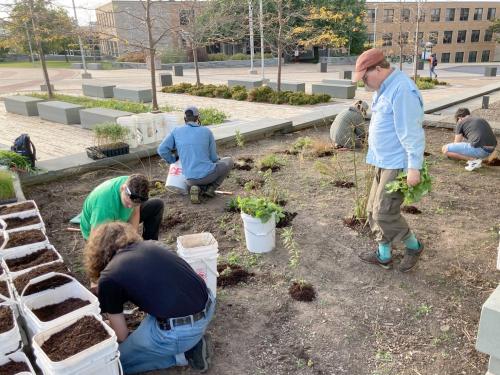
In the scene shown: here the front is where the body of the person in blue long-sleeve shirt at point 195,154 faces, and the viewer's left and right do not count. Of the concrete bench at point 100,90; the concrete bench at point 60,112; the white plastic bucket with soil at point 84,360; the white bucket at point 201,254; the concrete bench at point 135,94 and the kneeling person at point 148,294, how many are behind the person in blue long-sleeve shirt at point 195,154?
3

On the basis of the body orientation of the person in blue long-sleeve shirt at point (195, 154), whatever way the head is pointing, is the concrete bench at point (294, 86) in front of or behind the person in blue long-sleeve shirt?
in front

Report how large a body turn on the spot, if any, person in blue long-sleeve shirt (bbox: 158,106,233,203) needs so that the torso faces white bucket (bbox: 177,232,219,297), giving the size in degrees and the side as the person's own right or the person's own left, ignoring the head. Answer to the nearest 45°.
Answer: approximately 180°

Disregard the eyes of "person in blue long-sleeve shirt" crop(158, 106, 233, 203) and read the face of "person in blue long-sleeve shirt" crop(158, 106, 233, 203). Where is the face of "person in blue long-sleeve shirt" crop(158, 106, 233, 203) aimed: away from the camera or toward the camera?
away from the camera

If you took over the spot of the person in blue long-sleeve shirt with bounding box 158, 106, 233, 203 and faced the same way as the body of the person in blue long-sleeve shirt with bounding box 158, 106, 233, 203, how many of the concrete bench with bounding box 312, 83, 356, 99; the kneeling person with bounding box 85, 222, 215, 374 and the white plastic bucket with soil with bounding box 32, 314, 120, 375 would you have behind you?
2

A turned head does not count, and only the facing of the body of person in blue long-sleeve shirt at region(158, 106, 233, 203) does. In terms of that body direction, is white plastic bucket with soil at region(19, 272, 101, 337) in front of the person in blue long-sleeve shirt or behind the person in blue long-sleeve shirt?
behind

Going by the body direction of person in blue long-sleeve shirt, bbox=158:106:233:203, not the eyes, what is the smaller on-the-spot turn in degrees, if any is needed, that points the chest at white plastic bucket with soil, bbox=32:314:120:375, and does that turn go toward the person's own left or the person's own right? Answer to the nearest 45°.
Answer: approximately 180°

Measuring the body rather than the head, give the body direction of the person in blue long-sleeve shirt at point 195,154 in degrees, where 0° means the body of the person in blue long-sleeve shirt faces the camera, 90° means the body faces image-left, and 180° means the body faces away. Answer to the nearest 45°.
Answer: approximately 180°

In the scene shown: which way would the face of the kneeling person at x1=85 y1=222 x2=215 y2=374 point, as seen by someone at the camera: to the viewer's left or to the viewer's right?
to the viewer's left

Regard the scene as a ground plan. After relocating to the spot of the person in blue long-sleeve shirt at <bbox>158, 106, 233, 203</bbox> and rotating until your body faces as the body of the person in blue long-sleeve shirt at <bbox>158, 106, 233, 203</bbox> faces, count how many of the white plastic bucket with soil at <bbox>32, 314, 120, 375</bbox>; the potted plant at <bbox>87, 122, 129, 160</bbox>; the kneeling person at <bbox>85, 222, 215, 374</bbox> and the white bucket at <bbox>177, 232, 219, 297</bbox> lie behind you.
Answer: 3

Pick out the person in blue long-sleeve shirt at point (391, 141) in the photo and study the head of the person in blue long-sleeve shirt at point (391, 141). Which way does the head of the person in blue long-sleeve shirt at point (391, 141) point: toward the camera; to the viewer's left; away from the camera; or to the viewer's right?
to the viewer's left

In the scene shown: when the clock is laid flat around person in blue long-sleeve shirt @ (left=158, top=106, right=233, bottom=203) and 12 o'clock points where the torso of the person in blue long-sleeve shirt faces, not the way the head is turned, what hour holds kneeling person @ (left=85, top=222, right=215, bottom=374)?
The kneeling person is roughly at 6 o'clock from the person in blue long-sleeve shirt.

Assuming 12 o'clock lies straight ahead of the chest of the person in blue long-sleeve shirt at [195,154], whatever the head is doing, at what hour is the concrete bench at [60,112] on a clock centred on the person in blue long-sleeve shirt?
The concrete bench is roughly at 11 o'clock from the person in blue long-sleeve shirt.

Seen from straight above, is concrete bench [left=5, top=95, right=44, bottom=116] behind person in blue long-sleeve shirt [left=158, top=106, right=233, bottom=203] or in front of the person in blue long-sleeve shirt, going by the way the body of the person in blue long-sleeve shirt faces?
in front

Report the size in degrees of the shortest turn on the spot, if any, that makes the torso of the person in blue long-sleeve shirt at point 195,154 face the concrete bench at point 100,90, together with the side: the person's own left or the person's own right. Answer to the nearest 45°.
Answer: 0° — they already face it

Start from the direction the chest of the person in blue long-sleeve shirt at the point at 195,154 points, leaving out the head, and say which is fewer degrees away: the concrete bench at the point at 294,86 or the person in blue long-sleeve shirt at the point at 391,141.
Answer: the concrete bench

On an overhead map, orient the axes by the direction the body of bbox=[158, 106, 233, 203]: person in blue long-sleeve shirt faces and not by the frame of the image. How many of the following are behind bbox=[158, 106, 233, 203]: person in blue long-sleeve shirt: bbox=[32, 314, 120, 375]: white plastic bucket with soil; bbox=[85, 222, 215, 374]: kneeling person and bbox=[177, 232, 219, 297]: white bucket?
3

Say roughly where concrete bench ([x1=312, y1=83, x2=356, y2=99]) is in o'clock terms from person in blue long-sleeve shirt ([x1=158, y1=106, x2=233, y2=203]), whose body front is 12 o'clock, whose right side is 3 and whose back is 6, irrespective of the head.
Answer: The concrete bench is roughly at 1 o'clock from the person in blue long-sleeve shirt.
